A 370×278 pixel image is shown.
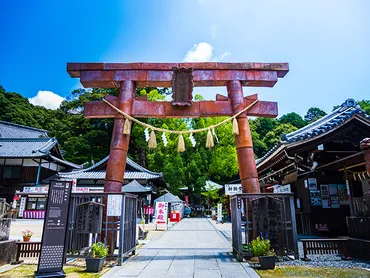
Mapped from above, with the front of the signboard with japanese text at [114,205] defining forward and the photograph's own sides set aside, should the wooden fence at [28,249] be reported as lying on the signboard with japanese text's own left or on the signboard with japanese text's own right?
on the signboard with japanese text's own right

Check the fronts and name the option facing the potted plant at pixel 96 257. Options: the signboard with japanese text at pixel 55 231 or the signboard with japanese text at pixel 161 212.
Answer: the signboard with japanese text at pixel 161 212

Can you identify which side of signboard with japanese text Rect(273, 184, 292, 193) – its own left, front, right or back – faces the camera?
front

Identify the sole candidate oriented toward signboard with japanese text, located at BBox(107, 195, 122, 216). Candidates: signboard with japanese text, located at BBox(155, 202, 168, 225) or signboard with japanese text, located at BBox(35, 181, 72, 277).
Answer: signboard with japanese text, located at BBox(155, 202, 168, 225)

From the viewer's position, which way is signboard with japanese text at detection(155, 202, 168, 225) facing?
facing the viewer

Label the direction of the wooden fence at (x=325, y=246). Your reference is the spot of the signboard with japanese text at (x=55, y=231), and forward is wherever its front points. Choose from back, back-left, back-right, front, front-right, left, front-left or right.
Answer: left

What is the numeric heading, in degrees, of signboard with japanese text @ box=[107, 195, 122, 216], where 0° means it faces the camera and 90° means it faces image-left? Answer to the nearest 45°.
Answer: approximately 0°

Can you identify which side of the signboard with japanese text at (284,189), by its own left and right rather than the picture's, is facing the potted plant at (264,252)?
front

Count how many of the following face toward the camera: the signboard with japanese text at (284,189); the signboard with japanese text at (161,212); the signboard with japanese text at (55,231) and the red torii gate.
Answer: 4

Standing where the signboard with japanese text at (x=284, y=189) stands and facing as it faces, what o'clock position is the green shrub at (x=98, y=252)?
The green shrub is roughly at 1 o'clock from the signboard with japanese text.

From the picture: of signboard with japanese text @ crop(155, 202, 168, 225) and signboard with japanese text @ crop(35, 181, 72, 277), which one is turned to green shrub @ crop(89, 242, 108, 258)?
signboard with japanese text @ crop(155, 202, 168, 225)

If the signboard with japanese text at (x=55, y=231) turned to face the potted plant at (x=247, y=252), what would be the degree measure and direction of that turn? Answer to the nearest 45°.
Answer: approximately 90° to its left
